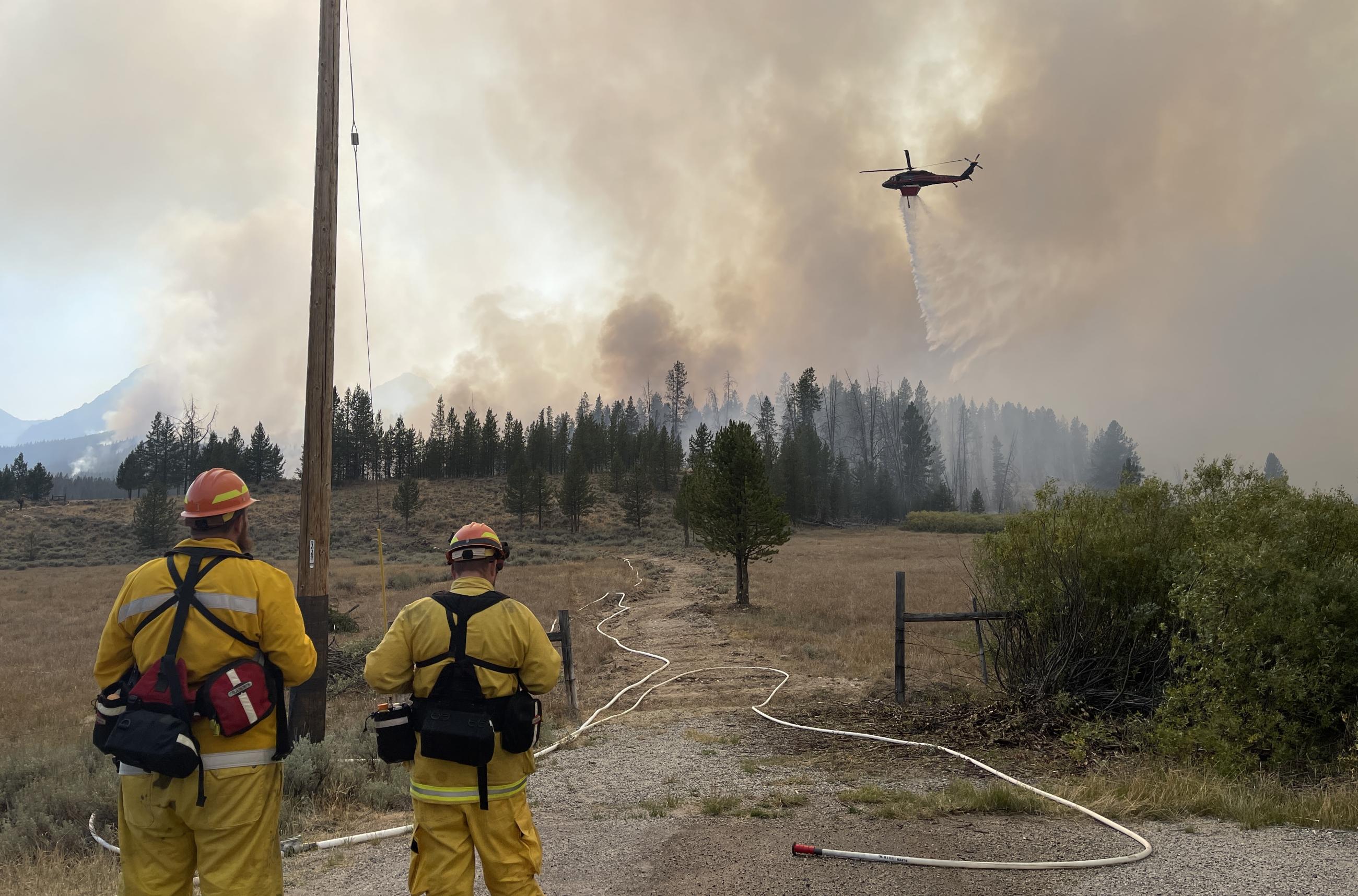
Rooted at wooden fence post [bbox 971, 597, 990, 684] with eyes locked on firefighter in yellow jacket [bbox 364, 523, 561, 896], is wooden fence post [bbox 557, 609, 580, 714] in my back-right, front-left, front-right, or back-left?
front-right

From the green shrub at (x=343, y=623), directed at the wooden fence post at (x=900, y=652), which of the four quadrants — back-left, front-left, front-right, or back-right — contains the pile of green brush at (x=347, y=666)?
front-right

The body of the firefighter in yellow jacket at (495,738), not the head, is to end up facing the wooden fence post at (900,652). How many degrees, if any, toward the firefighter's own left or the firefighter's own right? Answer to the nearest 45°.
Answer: approximately 45° to the firefighter's own right

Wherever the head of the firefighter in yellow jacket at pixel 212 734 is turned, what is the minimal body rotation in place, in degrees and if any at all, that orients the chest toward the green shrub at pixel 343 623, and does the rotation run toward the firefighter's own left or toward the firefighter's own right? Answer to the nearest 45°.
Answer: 0° — they already face it

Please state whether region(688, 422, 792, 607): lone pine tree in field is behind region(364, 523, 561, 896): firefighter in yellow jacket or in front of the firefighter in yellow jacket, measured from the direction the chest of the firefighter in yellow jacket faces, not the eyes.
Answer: in front

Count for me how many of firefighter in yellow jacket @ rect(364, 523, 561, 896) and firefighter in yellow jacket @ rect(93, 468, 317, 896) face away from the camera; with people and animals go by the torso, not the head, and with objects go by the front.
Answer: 2

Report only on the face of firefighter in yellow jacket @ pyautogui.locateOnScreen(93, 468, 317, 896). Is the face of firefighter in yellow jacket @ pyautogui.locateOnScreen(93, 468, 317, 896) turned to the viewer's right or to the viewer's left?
to the viewer's right

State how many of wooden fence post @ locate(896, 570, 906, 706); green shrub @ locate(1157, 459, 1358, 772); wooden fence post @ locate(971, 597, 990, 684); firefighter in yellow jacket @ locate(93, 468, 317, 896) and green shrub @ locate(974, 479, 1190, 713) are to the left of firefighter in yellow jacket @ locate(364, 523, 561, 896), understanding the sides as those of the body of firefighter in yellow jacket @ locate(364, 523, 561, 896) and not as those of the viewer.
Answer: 1

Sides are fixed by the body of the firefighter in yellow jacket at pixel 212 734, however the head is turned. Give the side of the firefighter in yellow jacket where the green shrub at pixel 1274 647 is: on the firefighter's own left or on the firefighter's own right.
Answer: on the firefighter's own right

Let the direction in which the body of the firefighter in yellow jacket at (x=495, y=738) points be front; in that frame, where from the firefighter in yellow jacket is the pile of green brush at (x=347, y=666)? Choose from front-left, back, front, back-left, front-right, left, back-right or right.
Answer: front

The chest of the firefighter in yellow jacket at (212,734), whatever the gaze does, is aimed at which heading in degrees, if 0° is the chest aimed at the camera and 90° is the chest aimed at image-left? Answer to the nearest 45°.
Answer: approximately 180°

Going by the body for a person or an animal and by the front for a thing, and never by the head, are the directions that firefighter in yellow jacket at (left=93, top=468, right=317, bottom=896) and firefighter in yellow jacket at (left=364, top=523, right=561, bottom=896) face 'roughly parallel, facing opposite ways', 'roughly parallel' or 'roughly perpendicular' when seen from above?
roughly parallel

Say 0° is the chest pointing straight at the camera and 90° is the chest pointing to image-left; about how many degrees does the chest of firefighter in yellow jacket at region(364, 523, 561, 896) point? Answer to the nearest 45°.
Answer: approximately 180°
